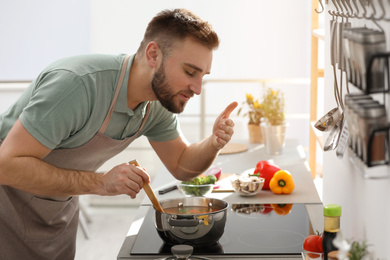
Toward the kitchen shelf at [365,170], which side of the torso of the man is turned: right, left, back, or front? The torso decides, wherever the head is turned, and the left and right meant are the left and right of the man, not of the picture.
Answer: front

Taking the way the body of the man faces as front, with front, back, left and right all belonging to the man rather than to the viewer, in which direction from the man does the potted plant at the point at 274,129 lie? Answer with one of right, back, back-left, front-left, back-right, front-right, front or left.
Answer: left

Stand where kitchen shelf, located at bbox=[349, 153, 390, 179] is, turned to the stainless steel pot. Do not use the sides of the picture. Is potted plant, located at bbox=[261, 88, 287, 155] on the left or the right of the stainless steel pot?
right

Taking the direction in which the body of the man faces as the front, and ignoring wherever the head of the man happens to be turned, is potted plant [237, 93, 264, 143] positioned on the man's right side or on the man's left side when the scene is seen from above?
on the man's left side

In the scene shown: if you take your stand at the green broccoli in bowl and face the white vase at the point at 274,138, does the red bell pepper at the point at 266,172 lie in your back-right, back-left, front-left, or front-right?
front-right

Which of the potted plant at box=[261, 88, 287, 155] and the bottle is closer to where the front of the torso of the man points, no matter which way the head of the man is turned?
the bottle

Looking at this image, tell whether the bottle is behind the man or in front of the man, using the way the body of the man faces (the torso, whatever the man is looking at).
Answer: in front

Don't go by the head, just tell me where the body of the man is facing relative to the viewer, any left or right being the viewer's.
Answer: facing the viewer and to the right of the viewer

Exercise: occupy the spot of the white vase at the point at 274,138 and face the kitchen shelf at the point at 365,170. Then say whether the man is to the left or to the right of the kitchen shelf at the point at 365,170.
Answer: right
